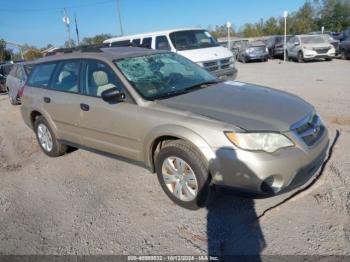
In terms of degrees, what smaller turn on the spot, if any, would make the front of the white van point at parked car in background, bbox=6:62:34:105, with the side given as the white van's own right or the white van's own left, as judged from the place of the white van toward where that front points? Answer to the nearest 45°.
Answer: approximately 135° to the white van's own right

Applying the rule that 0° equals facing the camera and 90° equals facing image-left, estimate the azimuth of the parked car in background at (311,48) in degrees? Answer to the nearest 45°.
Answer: approximately 315°

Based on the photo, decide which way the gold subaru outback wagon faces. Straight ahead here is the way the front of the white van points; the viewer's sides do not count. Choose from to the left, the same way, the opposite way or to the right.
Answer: the same way

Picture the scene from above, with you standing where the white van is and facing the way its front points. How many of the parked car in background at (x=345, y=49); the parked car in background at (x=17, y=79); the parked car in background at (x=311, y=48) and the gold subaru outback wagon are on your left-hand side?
2

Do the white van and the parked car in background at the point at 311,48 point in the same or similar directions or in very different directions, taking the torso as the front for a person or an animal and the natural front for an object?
same or similar directions

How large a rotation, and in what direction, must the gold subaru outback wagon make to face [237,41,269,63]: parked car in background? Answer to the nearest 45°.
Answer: approximately 135° to its left

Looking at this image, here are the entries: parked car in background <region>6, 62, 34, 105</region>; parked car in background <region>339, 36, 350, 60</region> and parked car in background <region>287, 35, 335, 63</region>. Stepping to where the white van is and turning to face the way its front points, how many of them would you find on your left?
2

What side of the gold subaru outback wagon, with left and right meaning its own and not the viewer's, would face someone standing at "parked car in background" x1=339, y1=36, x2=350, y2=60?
left

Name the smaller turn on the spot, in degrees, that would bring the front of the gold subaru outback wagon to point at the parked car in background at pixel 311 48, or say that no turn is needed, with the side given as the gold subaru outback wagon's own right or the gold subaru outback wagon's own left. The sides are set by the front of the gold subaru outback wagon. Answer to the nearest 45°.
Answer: approximately 90° to the gold subaru outback wagon's own left

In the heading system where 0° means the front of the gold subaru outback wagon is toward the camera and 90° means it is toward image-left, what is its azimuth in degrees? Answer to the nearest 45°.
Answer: approximately 315°

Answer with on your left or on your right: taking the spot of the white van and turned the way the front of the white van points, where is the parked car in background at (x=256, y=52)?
on your left

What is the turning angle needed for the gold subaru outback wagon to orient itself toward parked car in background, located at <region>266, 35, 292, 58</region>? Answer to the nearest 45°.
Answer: approximately 135° to its left

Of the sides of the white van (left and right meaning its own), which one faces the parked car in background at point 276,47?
left

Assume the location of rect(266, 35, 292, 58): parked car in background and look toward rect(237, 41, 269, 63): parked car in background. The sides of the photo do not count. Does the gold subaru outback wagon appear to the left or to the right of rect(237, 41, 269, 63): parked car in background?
left

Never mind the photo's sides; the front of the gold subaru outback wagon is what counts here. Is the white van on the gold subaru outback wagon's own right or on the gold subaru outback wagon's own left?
on the gold subaru outback wagon's own left
